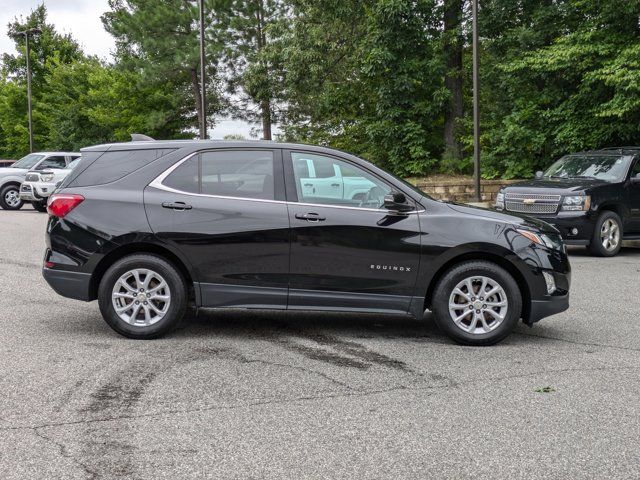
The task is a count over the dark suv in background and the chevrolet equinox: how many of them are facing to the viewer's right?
1

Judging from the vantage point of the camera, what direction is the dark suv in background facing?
facing the viewer and to the left of the viewer

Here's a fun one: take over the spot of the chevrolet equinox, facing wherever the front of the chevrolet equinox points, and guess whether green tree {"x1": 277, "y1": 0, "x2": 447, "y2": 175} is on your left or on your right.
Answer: on your left

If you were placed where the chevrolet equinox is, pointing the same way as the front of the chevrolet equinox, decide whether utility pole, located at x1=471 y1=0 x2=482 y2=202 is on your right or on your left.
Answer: on your left

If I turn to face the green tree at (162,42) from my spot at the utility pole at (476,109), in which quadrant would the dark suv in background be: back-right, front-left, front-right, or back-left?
back-left

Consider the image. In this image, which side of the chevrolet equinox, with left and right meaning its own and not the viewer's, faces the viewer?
right

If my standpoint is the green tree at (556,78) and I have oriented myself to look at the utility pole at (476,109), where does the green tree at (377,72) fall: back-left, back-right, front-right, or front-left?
front-right

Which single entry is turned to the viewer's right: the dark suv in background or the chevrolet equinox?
the chevrolet equinox

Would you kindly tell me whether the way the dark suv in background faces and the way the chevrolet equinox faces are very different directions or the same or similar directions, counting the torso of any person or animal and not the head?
very different directions

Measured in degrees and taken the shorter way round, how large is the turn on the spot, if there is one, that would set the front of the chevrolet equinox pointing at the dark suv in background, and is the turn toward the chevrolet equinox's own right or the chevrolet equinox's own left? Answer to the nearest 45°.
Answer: approximately 45° to the chevrolet equinox's own left

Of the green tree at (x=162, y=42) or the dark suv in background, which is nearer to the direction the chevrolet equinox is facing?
the dark suv in background

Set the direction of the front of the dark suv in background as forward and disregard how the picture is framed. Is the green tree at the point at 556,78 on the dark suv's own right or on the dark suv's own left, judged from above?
on the dark suv's own right

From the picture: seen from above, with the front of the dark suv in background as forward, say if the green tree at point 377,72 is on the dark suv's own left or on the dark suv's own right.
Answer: on the dark suv's own right
